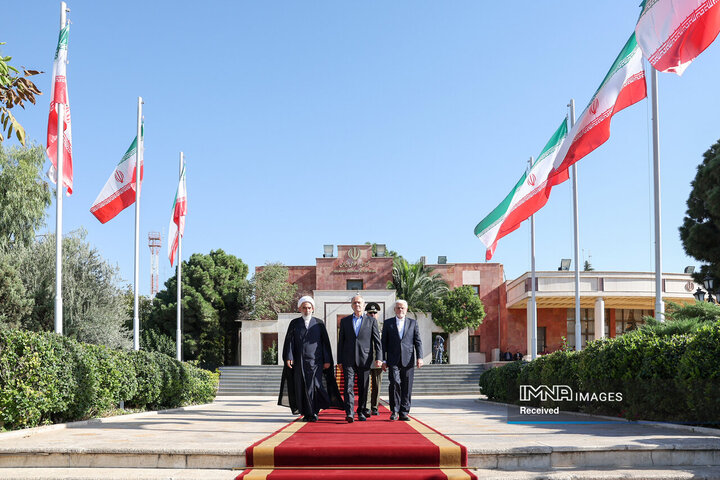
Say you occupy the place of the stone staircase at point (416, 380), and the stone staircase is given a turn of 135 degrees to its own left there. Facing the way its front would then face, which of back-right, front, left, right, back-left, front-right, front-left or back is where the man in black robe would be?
back-right

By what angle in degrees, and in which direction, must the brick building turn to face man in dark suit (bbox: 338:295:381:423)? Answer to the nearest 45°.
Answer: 0° — it already faces them

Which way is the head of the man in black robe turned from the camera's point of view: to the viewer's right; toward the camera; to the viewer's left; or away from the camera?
toward the camera

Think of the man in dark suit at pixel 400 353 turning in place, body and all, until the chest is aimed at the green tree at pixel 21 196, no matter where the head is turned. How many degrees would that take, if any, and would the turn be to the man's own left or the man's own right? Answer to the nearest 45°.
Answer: approximately 135° to the man's own right

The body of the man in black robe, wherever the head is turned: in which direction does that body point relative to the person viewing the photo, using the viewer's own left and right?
facing the viewer

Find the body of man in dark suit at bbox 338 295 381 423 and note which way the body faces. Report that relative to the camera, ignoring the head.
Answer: toward the camera

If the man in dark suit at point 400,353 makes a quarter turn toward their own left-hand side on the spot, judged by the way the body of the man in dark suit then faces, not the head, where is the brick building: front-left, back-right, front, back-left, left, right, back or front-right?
left

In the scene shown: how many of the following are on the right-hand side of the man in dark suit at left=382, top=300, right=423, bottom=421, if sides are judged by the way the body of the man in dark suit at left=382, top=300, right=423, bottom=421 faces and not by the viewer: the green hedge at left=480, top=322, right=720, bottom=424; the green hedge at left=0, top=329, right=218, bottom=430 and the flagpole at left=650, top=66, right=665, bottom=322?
1

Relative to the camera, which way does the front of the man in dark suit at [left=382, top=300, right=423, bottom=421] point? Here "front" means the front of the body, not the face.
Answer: toward the camera

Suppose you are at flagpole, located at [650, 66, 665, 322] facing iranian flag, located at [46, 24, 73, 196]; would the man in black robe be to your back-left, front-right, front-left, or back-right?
front-left

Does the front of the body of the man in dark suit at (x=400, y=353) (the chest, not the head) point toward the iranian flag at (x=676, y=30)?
no

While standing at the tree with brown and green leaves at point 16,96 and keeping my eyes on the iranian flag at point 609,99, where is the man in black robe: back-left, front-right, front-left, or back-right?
front-left

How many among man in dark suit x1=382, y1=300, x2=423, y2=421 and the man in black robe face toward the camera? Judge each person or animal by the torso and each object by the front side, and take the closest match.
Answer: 2

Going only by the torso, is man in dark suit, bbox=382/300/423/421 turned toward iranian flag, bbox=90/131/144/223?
no

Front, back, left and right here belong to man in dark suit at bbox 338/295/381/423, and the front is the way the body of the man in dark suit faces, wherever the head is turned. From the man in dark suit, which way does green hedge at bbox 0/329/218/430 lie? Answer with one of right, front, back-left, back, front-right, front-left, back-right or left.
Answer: right

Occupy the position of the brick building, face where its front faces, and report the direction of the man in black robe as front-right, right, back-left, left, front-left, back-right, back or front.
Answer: front

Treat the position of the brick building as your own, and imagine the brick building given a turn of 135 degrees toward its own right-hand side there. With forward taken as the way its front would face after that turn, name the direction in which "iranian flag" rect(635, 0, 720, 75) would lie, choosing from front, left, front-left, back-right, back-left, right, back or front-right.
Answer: back-left
